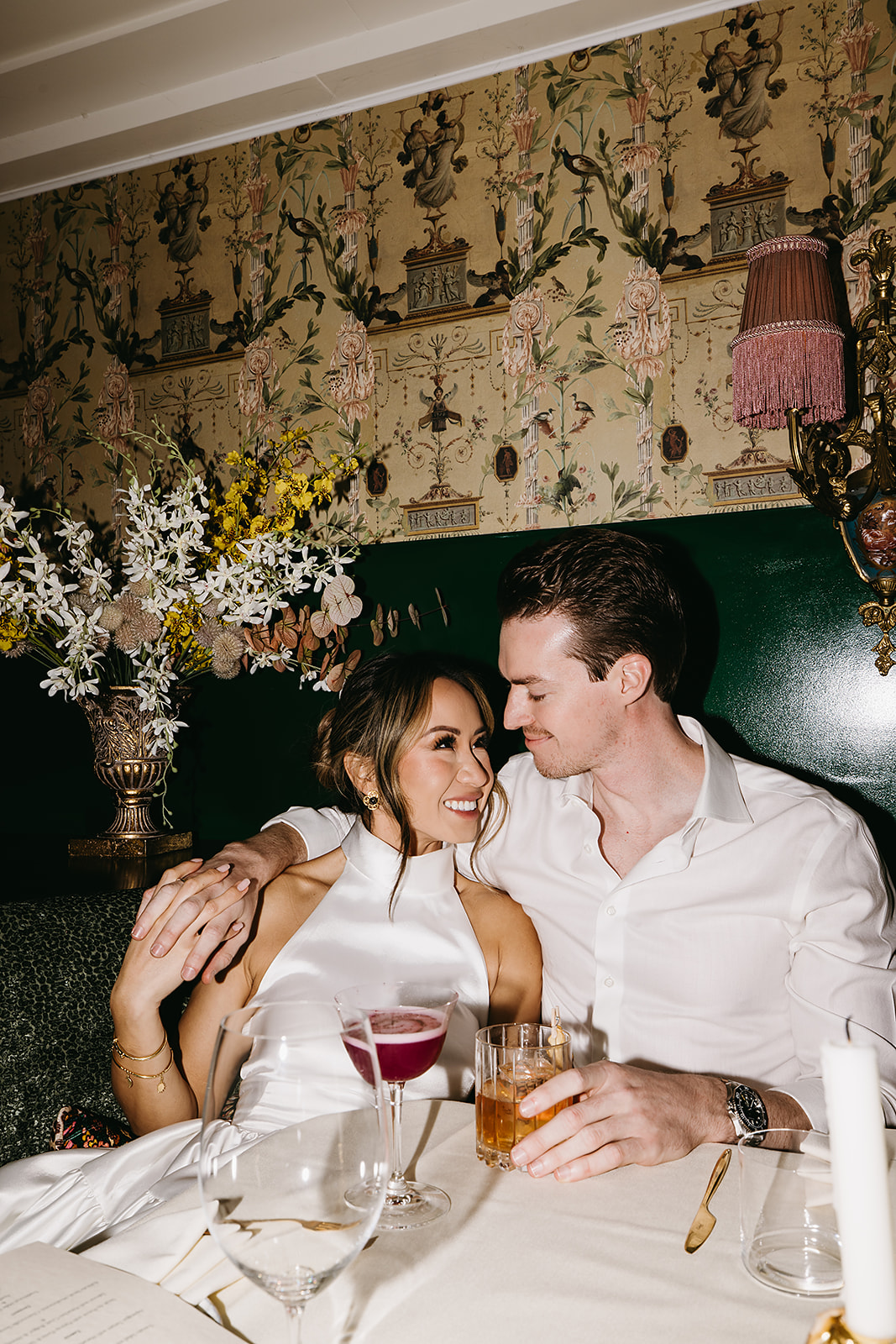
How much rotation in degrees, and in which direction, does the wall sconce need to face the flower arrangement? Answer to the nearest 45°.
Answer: approximately 90° to its right

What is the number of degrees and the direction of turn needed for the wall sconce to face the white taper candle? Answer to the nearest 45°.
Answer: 0° — it already faces it

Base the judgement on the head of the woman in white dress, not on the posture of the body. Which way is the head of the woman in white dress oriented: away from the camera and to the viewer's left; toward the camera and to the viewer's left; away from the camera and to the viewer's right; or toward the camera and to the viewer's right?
toward the camera and to the viewer's right

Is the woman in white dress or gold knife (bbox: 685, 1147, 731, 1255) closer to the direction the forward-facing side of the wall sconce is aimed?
the gold knife

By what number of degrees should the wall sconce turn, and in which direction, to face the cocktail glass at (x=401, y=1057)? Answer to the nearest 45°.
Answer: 0° — it already faces it

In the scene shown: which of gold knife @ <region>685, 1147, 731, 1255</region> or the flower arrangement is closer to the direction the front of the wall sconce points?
the gold knife

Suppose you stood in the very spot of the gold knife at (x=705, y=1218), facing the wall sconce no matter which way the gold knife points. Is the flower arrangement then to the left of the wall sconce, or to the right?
left

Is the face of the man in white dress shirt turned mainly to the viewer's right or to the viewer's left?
to the viewer's left

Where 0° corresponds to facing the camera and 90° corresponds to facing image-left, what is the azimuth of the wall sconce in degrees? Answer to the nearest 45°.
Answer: approximately 0°

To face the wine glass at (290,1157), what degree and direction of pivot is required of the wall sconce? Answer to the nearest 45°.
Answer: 0° — it already faces it

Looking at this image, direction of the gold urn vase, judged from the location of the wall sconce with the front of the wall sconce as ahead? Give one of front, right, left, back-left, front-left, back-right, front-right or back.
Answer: right
